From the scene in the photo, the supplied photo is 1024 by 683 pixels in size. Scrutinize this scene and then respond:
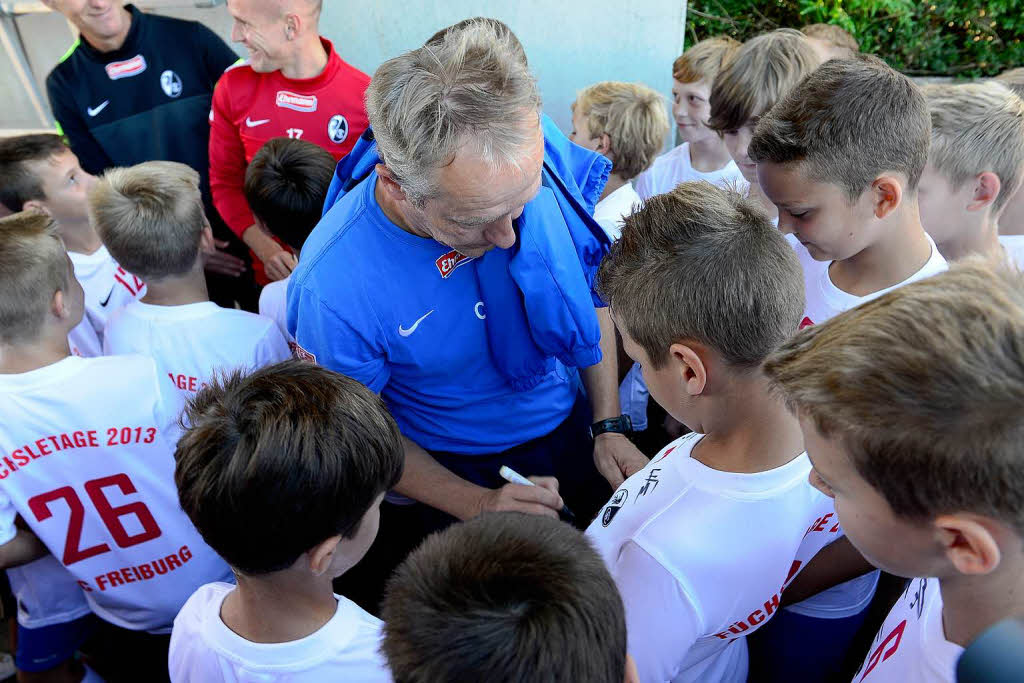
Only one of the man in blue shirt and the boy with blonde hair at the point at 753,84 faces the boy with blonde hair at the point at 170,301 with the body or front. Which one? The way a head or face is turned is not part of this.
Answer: the boy with blonde hair at the point at 753,84

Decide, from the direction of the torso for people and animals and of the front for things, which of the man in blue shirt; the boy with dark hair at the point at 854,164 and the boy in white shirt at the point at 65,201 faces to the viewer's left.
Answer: the boy with dark hair

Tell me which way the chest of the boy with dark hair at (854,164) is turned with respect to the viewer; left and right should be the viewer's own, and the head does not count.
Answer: facing to the left of the viewer

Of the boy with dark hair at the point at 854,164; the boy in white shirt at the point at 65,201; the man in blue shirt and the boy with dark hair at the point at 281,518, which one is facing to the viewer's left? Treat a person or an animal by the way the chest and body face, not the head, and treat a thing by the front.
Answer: the boy with dark hair at the point at 854,164

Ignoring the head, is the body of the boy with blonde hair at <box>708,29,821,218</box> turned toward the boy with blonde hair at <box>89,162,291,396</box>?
yes

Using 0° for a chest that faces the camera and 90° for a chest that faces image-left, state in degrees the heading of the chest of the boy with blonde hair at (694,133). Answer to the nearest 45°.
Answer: approximately 45°

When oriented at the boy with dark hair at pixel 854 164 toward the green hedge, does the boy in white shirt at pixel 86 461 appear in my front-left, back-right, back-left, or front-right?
back-left

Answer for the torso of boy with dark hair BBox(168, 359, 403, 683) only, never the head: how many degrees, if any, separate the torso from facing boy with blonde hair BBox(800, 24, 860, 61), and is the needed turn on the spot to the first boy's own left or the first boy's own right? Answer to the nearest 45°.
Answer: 0° — they already face them

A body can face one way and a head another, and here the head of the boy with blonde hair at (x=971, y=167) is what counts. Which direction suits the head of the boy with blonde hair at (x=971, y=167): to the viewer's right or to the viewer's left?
to the viewer's left

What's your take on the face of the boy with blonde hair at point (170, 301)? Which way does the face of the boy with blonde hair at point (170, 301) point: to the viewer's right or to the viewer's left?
to the viewer's right

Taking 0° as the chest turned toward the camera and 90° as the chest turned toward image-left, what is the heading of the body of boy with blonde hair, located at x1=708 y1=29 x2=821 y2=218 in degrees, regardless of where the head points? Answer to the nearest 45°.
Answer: approximately 45°

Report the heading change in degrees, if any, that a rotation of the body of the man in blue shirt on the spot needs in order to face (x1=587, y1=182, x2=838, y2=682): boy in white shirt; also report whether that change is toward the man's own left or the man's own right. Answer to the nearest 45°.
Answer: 0° — they already face them

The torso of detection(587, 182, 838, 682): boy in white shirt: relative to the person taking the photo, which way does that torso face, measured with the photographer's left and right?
facing away from the viewer and to the left of the viewer
